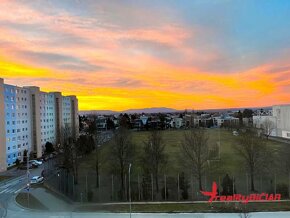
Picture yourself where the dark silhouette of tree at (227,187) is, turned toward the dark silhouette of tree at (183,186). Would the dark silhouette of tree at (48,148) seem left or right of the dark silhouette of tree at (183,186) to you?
right

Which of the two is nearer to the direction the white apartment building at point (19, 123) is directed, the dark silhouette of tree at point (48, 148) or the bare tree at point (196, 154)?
the bare tree

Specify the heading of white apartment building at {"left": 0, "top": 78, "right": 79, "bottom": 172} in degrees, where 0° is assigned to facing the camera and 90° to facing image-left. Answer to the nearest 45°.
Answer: approximately 315°

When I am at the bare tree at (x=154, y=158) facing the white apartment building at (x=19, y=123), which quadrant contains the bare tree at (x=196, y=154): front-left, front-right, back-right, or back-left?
back-right

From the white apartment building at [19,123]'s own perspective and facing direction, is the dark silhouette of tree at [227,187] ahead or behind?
ahead

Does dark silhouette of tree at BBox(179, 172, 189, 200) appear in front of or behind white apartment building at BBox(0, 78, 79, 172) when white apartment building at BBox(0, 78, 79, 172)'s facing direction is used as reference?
in front

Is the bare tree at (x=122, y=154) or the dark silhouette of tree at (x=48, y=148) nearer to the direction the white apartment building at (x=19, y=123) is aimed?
the bare tree
